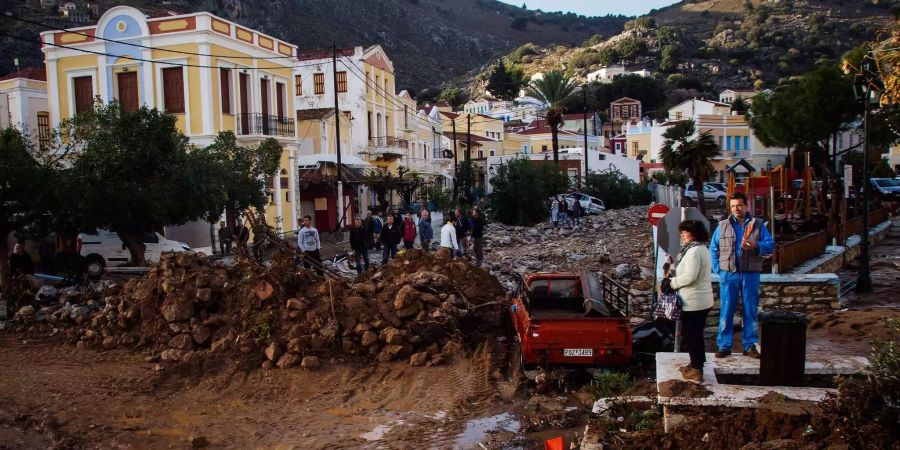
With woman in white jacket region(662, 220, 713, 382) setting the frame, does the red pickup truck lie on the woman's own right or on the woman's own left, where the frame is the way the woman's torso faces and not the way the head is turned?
on the woman's own right

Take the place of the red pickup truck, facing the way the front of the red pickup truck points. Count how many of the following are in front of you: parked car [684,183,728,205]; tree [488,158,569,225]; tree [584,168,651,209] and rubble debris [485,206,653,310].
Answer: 4

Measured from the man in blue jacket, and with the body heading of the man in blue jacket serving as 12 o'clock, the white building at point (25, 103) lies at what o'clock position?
The white building is roughly at 4 o'clock from the man in blue jacket.

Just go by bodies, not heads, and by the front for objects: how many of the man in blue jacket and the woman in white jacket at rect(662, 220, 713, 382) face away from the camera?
0

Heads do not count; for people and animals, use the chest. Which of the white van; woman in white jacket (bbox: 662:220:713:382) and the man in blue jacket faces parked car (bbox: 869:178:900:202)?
the white van

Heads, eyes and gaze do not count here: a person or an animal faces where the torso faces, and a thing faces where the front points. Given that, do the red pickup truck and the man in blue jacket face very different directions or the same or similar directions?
very different directions

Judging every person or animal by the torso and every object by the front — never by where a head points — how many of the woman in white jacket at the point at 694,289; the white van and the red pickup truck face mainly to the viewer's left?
1

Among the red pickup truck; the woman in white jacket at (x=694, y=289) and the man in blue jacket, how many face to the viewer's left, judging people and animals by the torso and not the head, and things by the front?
1

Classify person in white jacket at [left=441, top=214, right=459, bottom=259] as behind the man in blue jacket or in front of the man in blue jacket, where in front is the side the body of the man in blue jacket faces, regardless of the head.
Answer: behind

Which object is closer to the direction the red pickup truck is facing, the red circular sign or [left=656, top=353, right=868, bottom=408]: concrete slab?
the red circular sign

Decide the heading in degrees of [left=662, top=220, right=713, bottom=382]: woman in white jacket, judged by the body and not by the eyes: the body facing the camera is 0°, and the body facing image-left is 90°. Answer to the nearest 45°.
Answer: approximately 90°

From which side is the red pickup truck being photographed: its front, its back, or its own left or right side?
back

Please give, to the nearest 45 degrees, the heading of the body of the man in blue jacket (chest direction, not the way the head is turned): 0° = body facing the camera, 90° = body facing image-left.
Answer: approximately 0°

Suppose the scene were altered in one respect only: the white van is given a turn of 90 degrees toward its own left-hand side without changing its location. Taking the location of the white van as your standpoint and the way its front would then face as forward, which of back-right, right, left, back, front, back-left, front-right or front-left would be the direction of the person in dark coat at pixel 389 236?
back-right

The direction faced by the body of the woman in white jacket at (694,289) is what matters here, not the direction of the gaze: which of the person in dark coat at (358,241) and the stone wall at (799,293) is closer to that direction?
the person in dark coat

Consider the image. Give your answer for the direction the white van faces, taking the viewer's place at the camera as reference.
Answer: facing to the right of the viewer

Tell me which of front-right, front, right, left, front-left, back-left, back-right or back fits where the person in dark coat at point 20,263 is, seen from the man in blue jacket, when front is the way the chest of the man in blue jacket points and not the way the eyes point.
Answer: right
